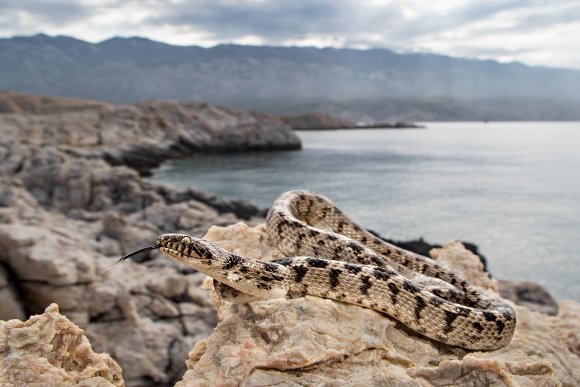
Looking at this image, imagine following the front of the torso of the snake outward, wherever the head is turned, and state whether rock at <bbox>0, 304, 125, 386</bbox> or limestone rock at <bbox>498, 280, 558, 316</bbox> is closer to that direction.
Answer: the rock

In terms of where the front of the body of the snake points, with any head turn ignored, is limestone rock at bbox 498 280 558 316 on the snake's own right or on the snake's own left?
on the snake's own right

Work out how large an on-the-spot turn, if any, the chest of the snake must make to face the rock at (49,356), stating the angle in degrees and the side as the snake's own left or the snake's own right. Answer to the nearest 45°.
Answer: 0° — it already faces it

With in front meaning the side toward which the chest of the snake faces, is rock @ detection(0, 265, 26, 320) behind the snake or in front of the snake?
in front

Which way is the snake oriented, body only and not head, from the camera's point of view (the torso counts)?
to the viewer's left

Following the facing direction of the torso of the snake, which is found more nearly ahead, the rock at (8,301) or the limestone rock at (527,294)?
the rock

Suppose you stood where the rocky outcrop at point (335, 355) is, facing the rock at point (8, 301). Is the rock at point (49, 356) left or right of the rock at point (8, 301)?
left
